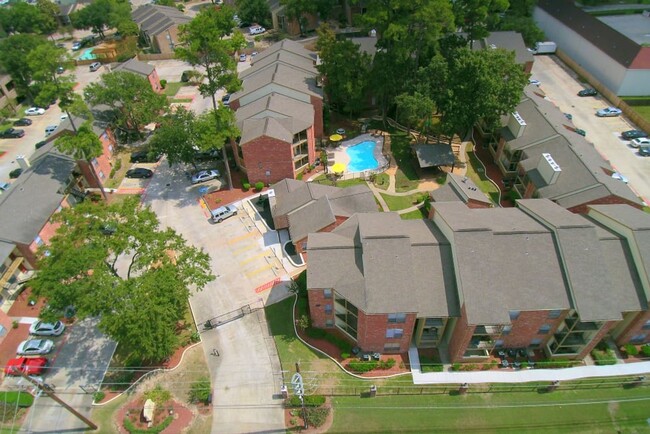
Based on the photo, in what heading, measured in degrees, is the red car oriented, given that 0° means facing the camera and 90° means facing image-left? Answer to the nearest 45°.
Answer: approximately 90°

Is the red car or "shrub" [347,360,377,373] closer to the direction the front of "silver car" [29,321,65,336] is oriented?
the red car

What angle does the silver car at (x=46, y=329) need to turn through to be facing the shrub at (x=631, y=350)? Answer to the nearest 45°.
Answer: approximately 135° to its left

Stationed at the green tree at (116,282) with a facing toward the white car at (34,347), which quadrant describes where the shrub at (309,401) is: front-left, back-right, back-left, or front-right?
back-left

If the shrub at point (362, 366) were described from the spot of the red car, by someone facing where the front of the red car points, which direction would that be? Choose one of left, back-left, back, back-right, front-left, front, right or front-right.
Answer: back-left

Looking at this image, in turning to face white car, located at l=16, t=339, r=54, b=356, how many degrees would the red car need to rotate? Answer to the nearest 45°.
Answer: approximately 135° to its right

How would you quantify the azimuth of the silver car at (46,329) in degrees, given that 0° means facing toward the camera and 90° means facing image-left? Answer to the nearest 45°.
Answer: approximately 90°

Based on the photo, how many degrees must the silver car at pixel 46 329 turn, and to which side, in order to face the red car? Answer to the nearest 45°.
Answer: approximately 45° to its left

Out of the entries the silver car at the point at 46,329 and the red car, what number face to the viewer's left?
2

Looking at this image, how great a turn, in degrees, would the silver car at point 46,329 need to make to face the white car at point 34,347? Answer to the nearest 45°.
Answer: approximately 45° to its left

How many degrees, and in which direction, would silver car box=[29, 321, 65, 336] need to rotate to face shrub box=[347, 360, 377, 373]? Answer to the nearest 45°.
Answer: approximately 135° to its left

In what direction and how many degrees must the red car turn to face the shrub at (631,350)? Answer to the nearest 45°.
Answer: approximately 135° to its left
